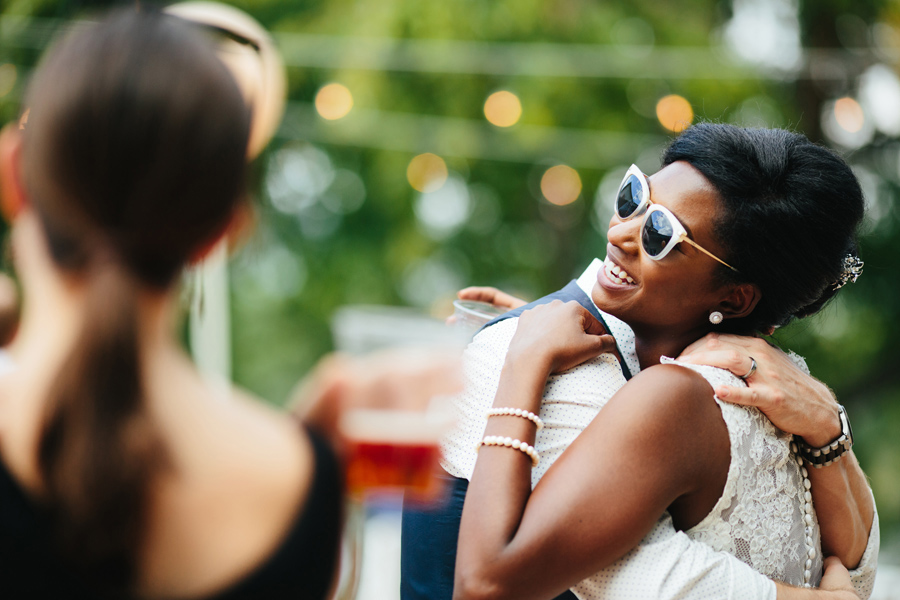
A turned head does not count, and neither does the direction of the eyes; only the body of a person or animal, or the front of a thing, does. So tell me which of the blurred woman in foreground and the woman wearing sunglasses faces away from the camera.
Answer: the blurred woman in foreground

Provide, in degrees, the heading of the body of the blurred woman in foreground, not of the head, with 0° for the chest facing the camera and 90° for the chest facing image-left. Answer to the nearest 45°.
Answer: approximately 180°

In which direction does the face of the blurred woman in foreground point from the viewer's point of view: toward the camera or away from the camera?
away from the camera
